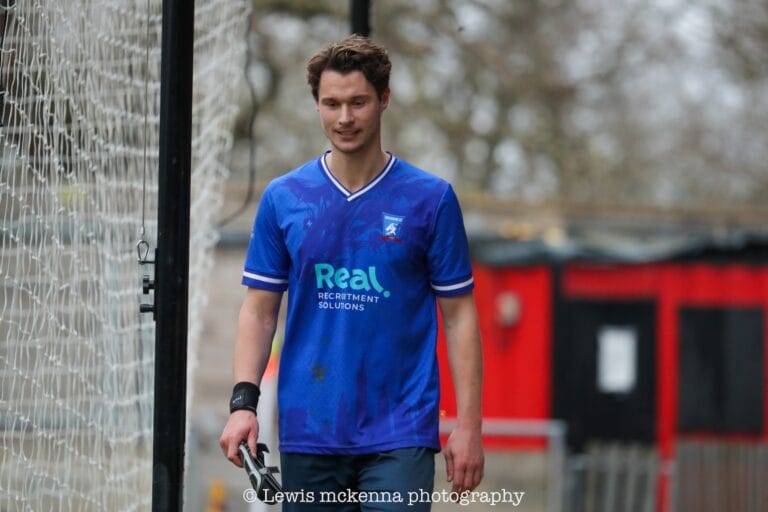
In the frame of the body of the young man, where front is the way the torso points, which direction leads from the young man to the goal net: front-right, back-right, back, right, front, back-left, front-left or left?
back-right

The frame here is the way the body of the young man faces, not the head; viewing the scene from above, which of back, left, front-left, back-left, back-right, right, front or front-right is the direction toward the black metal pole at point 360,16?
back

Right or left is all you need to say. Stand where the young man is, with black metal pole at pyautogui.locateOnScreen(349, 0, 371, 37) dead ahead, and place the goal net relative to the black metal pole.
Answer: left

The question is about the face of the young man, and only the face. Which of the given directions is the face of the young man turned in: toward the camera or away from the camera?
toward the camera

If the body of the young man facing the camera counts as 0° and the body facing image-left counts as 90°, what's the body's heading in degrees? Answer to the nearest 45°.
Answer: approximately 0°

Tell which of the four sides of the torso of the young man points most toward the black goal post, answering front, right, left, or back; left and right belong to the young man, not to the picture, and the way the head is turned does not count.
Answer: right
